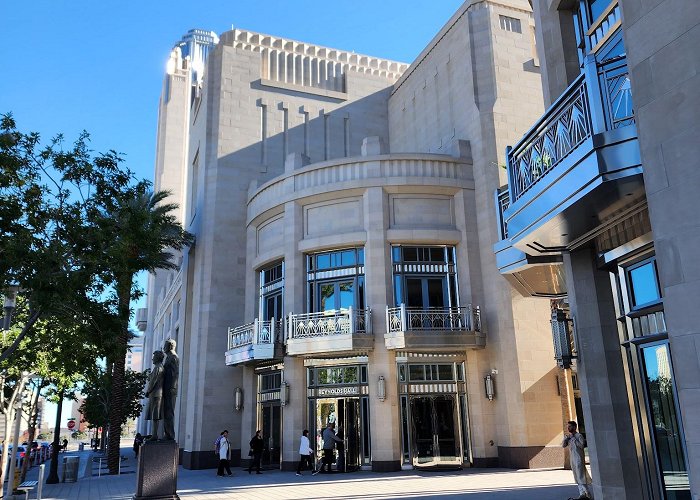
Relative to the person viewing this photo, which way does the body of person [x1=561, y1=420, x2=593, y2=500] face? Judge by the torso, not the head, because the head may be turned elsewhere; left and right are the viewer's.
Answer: facing the viewer and to the left of the viewer

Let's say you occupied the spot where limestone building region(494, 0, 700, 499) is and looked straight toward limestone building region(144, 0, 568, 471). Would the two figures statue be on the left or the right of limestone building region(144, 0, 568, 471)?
left

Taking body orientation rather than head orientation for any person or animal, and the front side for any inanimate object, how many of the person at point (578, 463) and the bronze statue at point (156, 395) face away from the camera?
0

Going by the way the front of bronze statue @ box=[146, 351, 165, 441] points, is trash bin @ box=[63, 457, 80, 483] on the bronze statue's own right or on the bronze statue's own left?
on the bronze statue's own right

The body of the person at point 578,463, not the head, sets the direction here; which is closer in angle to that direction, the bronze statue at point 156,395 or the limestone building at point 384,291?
the bronze statue

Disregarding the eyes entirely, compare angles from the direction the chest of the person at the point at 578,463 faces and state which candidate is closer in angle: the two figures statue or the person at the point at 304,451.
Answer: the two figures statue

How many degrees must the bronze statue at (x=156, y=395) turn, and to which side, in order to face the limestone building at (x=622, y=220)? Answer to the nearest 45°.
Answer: approximately 135° to its left

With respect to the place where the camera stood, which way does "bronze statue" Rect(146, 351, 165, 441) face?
facing to the left of the viewer

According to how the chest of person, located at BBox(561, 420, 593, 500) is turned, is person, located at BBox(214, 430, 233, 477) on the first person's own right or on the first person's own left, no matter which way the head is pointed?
on the first person's own right

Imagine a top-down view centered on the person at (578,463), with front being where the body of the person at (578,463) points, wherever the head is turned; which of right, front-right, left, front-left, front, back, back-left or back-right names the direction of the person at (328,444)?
right
